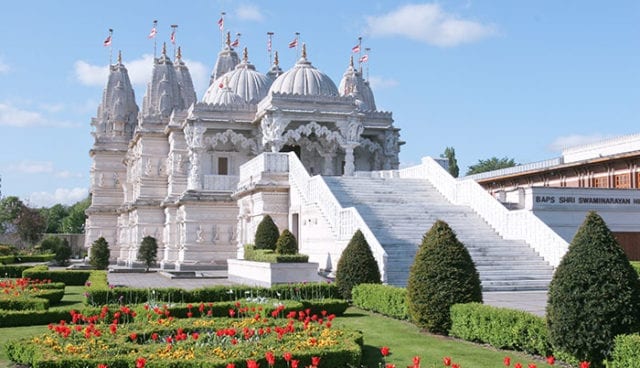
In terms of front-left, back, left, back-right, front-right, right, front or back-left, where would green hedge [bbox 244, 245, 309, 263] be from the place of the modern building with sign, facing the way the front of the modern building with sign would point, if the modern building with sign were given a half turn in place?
back

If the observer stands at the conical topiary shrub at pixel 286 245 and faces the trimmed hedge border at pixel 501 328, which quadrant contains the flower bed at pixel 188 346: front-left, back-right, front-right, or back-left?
front-right

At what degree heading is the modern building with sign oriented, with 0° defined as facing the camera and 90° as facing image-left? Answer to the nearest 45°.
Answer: approximately 45°

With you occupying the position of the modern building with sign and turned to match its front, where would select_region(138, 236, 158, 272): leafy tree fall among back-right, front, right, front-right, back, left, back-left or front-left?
front-right

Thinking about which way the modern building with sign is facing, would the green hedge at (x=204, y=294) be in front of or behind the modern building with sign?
in front

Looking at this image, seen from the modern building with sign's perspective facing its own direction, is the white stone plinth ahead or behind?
ahead

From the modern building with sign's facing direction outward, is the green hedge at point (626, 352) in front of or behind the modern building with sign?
in front

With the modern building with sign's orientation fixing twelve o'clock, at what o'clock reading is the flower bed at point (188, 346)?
The flower bed is roughly at 11 o'clock from the modern building with sign.
